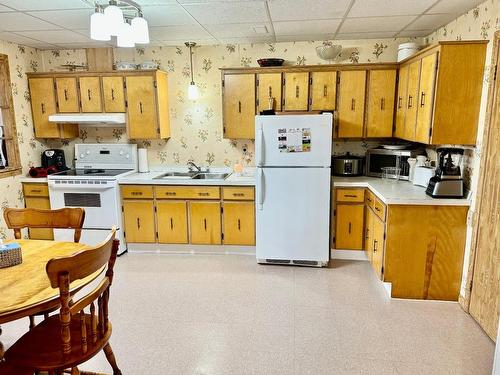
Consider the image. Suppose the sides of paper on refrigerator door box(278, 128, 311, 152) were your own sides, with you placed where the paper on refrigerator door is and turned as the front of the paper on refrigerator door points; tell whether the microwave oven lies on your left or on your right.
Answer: on your left

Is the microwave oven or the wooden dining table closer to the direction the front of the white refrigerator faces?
the wooden dining table

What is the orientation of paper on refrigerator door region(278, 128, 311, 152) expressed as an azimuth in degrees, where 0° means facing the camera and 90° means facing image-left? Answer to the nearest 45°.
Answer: approximately 0°

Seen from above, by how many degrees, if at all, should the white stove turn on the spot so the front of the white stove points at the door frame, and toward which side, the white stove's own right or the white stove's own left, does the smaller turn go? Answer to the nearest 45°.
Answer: approximately 45° to the white stove's own left

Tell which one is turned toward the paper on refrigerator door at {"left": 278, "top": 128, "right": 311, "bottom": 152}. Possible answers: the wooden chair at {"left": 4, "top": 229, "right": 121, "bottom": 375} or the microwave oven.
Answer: the microwave oven

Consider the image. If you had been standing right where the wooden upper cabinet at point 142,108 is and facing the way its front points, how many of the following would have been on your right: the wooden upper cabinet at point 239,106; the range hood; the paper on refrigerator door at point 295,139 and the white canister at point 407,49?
1

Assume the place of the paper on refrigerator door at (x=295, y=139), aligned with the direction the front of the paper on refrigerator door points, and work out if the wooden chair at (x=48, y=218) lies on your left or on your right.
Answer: on your right

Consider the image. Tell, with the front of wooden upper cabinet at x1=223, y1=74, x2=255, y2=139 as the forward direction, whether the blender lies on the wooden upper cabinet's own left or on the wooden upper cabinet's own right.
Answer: on the wooden upper cabinet's own left

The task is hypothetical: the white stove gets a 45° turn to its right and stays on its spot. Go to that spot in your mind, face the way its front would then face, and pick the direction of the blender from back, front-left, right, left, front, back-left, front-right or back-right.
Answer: left

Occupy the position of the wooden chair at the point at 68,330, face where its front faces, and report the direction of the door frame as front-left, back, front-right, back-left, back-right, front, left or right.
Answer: back-right

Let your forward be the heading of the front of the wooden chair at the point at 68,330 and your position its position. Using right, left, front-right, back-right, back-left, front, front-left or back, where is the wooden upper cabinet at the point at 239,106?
right

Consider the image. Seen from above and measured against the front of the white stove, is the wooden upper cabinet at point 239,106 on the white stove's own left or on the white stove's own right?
on the white stove's own left
